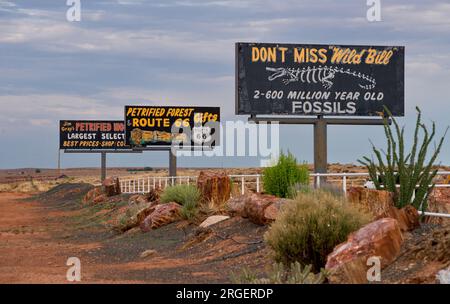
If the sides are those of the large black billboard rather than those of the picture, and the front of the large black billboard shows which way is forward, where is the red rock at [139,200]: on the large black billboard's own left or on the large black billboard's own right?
on the large black billboard's own right

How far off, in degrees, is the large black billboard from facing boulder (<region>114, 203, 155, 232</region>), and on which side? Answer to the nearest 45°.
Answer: approximately 45° to its right

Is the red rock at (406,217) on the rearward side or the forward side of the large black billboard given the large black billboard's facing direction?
on the forward side

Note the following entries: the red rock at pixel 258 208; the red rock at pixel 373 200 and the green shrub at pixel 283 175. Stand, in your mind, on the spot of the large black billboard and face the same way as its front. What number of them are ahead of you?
3

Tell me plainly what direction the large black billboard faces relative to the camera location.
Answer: facing the viewer

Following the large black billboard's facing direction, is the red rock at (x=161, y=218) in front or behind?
in front

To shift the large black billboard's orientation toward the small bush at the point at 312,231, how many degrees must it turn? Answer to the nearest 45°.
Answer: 0° — it already faces it

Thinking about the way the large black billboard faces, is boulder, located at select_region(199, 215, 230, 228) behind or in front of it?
in front

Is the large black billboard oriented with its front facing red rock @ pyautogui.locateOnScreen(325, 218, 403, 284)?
yes

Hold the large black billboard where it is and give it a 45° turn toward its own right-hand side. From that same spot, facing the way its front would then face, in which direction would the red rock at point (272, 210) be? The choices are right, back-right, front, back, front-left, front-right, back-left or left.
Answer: front-left

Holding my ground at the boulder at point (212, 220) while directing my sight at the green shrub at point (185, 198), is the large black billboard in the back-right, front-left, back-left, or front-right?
front-right

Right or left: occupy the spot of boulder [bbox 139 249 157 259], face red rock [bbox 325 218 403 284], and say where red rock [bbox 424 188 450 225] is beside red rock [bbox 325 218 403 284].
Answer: left

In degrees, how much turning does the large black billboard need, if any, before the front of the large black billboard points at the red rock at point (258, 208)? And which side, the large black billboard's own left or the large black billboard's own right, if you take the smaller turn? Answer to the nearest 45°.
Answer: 0° — it already faces it

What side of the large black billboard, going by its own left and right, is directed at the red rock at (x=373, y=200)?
front
